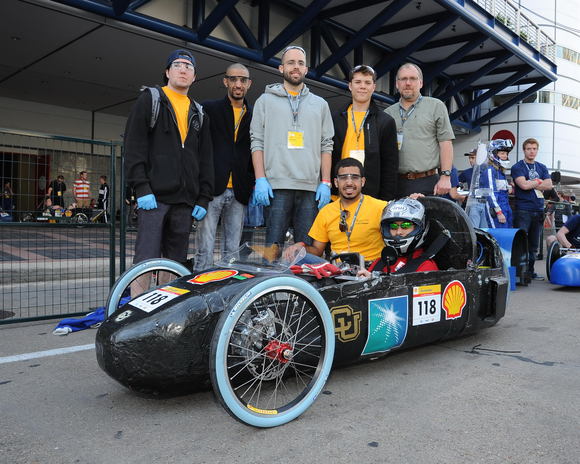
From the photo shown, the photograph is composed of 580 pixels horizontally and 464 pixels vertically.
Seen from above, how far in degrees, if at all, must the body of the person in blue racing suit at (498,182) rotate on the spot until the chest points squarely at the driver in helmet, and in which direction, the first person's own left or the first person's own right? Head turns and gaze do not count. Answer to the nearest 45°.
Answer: approximately 45° to the first person's own right

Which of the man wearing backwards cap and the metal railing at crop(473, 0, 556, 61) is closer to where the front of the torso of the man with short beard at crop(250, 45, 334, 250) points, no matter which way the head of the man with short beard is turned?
the man wearing backwards cap

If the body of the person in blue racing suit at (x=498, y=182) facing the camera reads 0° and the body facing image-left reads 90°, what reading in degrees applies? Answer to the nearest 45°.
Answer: approximately 315°

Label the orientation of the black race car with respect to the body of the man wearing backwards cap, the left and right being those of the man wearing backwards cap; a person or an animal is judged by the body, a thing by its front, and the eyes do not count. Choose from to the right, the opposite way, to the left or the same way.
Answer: to the right

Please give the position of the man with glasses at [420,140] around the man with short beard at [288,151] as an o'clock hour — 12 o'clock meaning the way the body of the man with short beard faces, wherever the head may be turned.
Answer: The man with glasses is roughly at 8 o'clock from the man with short beard.

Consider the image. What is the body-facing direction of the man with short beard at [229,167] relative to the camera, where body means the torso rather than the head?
toward the camera

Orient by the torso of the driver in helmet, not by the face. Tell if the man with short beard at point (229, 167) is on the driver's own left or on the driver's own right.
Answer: on the driver's own right

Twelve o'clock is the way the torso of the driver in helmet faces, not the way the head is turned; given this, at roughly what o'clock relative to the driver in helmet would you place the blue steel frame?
The blue steel frame is roughly at 4 o'clock from the driver in helmet.

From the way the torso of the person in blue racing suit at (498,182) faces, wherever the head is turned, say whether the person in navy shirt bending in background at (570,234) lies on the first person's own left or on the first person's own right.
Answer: on the first person's own left

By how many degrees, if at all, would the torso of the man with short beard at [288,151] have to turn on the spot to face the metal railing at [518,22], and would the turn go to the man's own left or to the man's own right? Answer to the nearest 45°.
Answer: approximately 135° to the man's own left

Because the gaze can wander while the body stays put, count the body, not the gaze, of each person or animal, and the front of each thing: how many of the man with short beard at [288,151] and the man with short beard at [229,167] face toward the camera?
2

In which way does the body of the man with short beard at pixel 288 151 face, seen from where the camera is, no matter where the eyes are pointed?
toward the camera

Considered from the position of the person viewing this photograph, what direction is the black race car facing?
facing the viewer and to the left of the viewer
